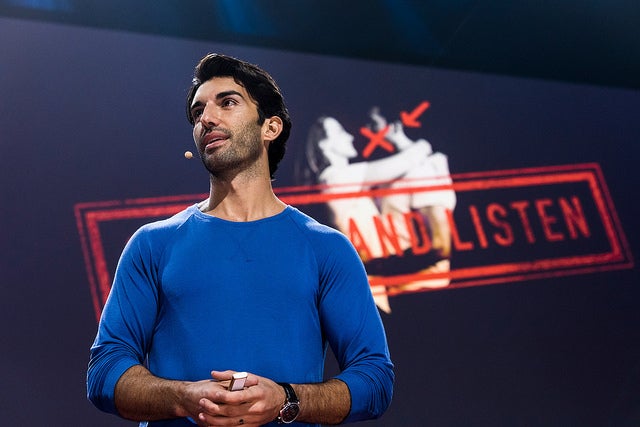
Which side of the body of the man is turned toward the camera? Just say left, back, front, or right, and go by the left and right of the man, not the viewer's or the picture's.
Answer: front

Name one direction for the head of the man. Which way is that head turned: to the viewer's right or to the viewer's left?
to the viewer's left
